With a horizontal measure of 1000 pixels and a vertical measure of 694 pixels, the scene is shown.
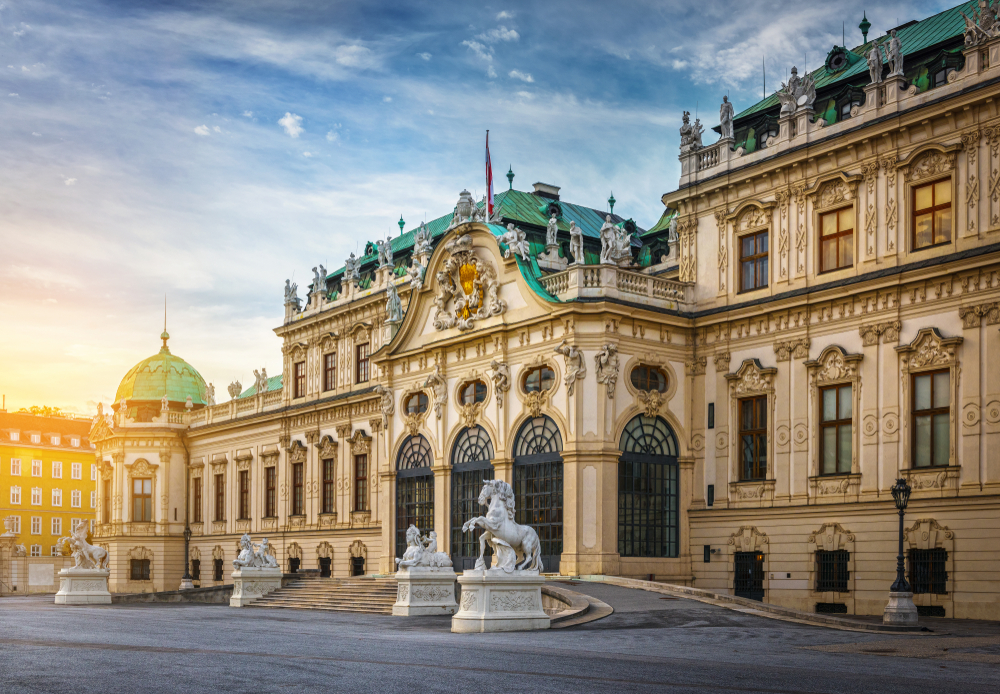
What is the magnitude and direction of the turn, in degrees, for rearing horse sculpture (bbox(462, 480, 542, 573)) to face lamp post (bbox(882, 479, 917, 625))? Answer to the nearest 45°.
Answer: approximately 180°

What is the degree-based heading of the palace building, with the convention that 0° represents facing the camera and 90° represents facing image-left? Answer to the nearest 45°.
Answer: approximately 45°

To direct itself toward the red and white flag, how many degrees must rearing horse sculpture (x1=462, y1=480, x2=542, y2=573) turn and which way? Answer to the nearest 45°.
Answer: approximately 90° to its right

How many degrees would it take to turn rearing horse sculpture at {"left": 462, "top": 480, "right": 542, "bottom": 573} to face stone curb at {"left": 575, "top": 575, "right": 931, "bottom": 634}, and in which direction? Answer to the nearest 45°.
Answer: approximately 180°

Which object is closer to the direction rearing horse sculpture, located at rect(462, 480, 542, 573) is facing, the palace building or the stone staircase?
the stone staircase

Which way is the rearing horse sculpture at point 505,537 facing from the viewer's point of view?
to the viewer's left
